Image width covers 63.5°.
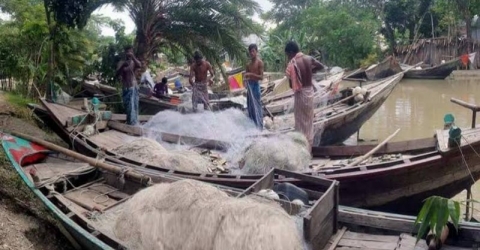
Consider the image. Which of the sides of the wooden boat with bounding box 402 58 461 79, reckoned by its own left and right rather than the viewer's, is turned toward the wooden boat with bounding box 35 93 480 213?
right

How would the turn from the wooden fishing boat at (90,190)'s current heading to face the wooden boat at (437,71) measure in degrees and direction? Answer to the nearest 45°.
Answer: approximately 90° to its right

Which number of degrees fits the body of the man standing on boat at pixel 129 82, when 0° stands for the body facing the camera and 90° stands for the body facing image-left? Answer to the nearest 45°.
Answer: approximately 315°

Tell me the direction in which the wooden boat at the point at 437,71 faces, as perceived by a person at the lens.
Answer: facing to the right of the viewer

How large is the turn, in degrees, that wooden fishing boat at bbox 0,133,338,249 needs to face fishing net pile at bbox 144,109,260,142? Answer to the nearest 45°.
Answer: approximately 90° to its right

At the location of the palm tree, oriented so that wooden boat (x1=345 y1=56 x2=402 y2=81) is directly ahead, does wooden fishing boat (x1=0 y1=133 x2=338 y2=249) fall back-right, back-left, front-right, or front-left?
back-right
